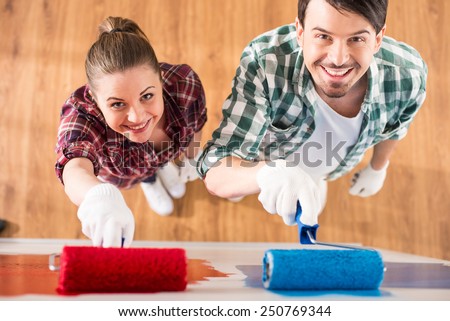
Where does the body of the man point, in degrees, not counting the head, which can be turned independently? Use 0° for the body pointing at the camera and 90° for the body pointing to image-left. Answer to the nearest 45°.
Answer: approximately 0°
